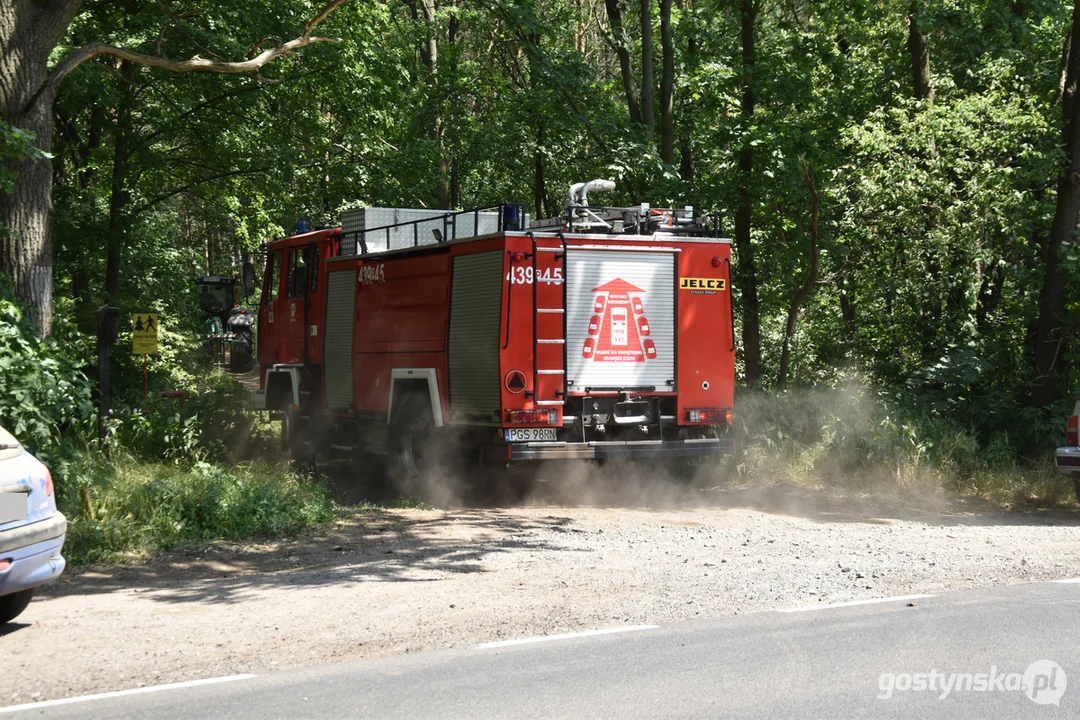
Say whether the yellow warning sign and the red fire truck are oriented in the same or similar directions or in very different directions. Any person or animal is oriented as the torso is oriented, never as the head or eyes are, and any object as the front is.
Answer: very different directions

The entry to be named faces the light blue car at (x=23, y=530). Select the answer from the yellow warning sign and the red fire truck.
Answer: the yellow warning sign

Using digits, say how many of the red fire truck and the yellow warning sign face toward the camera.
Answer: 1

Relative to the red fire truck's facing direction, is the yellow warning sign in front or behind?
in front

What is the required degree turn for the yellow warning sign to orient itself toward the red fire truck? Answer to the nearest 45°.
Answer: approximately 45° to its left

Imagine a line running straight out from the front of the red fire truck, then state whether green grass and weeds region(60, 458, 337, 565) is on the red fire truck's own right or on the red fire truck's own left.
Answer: on the red fire truck's own left

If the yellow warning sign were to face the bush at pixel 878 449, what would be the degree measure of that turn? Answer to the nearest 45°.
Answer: approximately 45° to its left

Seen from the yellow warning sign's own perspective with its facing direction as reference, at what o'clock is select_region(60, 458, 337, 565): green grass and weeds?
The green grass and weeds is roughly at 12 o'clock from the yellow warning sign.

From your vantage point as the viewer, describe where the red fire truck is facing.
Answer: facing away from the viewer and to the left of the viewer

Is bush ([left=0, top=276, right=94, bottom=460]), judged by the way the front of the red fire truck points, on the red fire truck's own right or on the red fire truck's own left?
on the red fire truck's own left

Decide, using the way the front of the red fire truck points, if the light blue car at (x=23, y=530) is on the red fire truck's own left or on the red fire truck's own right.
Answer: on the red fire truck's own left

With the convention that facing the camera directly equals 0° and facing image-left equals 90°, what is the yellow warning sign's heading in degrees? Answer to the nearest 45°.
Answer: approximately 0°
